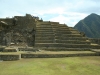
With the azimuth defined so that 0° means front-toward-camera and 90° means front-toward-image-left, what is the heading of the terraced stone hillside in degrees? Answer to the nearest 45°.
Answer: approximately 0°

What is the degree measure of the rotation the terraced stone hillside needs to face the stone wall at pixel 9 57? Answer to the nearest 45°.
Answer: approximately 45° to its right

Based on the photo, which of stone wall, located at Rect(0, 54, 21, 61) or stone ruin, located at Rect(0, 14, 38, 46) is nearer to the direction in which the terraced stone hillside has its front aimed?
the stone wall

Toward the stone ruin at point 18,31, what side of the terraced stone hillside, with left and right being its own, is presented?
right
